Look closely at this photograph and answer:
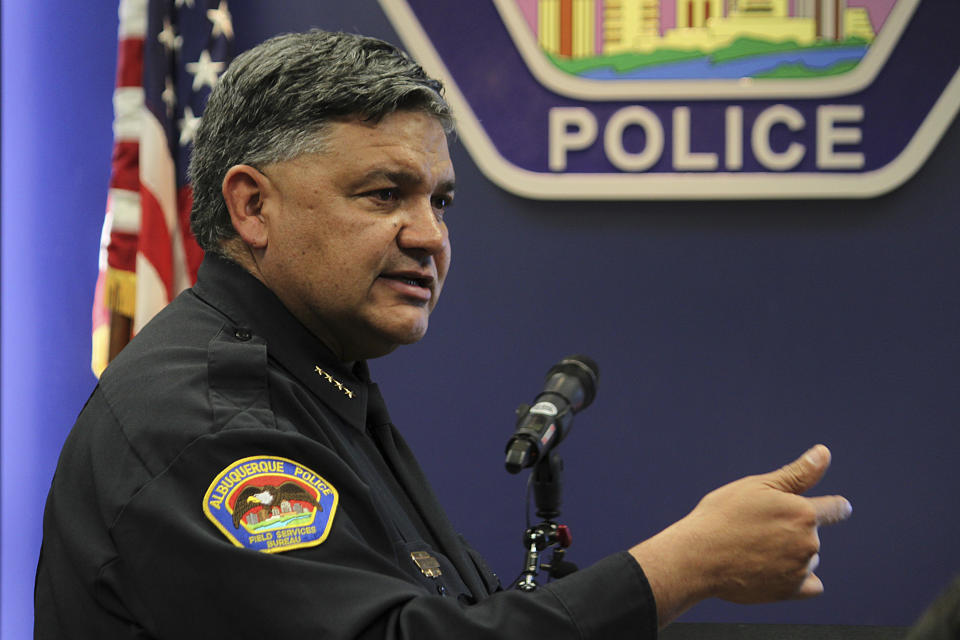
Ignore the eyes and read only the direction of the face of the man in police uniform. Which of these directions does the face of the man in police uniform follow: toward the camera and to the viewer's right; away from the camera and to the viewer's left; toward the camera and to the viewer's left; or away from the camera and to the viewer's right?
toward the camera and to the viewer's right

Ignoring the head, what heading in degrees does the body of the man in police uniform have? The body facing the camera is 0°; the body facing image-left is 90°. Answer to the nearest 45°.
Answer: approximately 270°

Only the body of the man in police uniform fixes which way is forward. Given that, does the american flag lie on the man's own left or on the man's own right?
on the man's own left
